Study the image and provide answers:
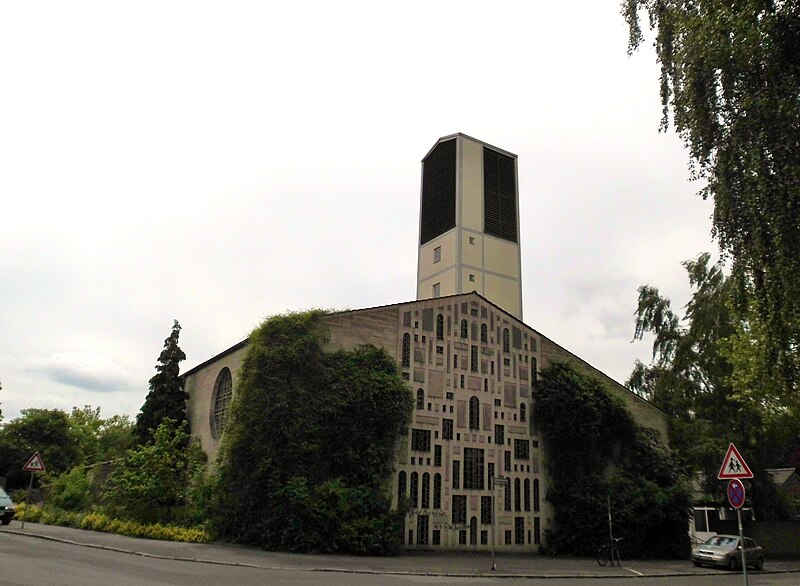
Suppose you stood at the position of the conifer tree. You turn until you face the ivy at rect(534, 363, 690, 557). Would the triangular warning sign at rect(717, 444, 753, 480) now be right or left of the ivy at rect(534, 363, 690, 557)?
right

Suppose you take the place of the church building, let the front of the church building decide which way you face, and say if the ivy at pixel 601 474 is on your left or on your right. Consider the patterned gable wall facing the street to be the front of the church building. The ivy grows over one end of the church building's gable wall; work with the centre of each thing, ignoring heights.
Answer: on your left

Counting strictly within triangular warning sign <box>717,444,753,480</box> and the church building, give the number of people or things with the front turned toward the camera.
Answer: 2

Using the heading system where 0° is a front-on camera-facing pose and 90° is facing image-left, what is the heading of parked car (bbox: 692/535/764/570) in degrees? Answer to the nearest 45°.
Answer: approximately 45°

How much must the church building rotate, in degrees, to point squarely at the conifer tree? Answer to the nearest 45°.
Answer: approximately 90° to its right

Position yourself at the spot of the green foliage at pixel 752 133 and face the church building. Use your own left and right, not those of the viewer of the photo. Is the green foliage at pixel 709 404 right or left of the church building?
right

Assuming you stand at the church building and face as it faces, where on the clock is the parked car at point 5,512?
The parked car is roughly at 3 o'clock from the church building.

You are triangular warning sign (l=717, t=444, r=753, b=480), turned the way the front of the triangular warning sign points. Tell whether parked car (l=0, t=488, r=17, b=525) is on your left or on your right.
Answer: on your right

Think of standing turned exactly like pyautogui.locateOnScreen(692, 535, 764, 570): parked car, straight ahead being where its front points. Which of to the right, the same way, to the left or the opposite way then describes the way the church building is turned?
to the left

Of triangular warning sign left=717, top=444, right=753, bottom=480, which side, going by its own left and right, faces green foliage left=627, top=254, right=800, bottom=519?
back

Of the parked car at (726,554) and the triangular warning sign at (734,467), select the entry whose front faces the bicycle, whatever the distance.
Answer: the parked car

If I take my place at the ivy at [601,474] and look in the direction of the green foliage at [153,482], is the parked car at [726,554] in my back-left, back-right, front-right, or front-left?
back-left

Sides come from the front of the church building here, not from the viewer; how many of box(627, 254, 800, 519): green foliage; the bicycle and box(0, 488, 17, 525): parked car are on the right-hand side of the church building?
1
